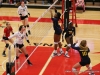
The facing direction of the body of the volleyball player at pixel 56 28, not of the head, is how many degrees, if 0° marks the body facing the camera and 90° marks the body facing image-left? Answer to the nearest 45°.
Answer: approximately 90°

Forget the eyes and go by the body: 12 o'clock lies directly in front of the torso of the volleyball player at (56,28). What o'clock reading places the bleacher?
The bleacher is roughly at 3 o'clock from the volleyball player.

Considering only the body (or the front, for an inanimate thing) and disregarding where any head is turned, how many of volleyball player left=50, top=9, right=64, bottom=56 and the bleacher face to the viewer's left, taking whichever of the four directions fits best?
1

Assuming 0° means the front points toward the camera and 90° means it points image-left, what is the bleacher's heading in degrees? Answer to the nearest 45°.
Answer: approximately 0°

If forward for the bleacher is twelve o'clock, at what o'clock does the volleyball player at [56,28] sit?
The volleyball player is roughly at 12 o'clock from the bleacher.
